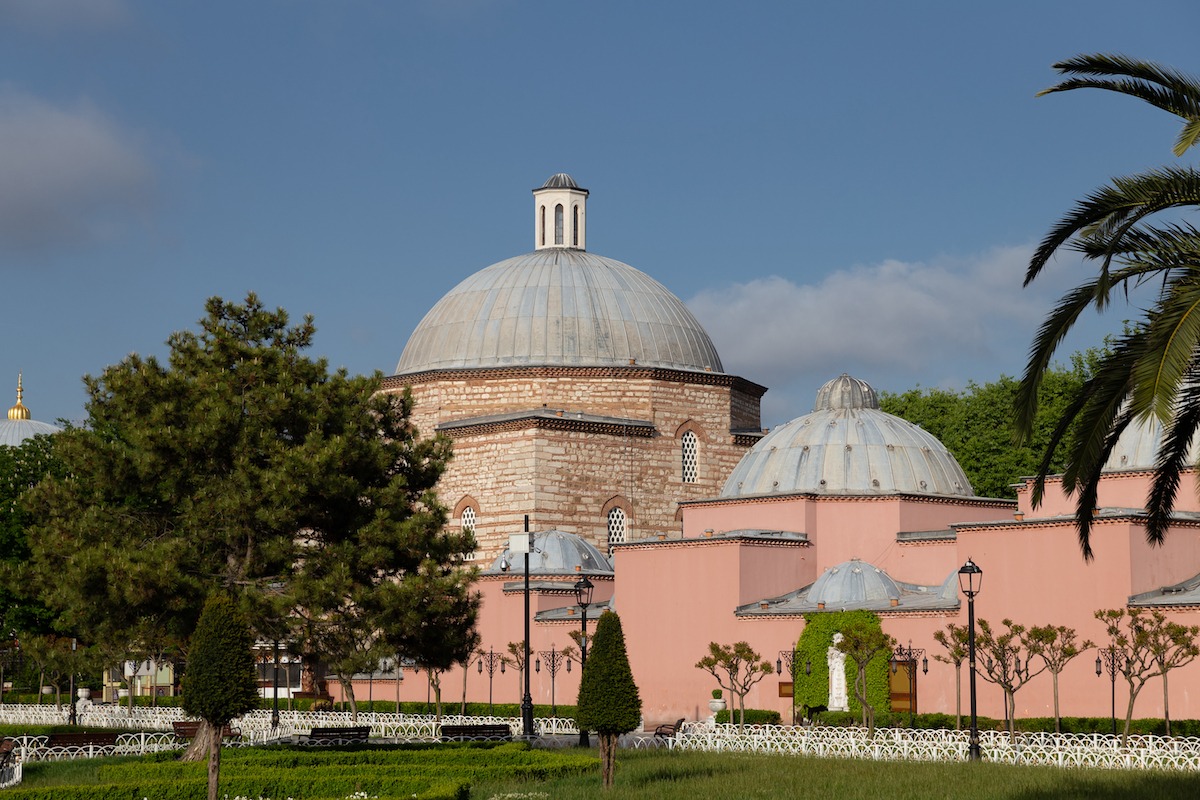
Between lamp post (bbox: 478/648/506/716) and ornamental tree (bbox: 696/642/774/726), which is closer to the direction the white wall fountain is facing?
the ornamental tree

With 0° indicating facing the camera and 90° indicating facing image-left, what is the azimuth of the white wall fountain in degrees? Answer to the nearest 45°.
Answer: approximately 0°

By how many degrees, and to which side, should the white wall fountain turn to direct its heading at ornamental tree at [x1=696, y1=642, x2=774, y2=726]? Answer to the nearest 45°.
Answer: approximately 90° to its right

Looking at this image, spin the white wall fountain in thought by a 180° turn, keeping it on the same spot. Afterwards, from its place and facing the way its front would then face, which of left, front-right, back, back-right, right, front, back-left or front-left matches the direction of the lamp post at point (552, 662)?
front-left

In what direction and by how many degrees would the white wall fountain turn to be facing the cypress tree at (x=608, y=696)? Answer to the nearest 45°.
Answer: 0° — it already faces it

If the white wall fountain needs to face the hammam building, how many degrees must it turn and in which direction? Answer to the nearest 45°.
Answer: approximately 135° to its right
